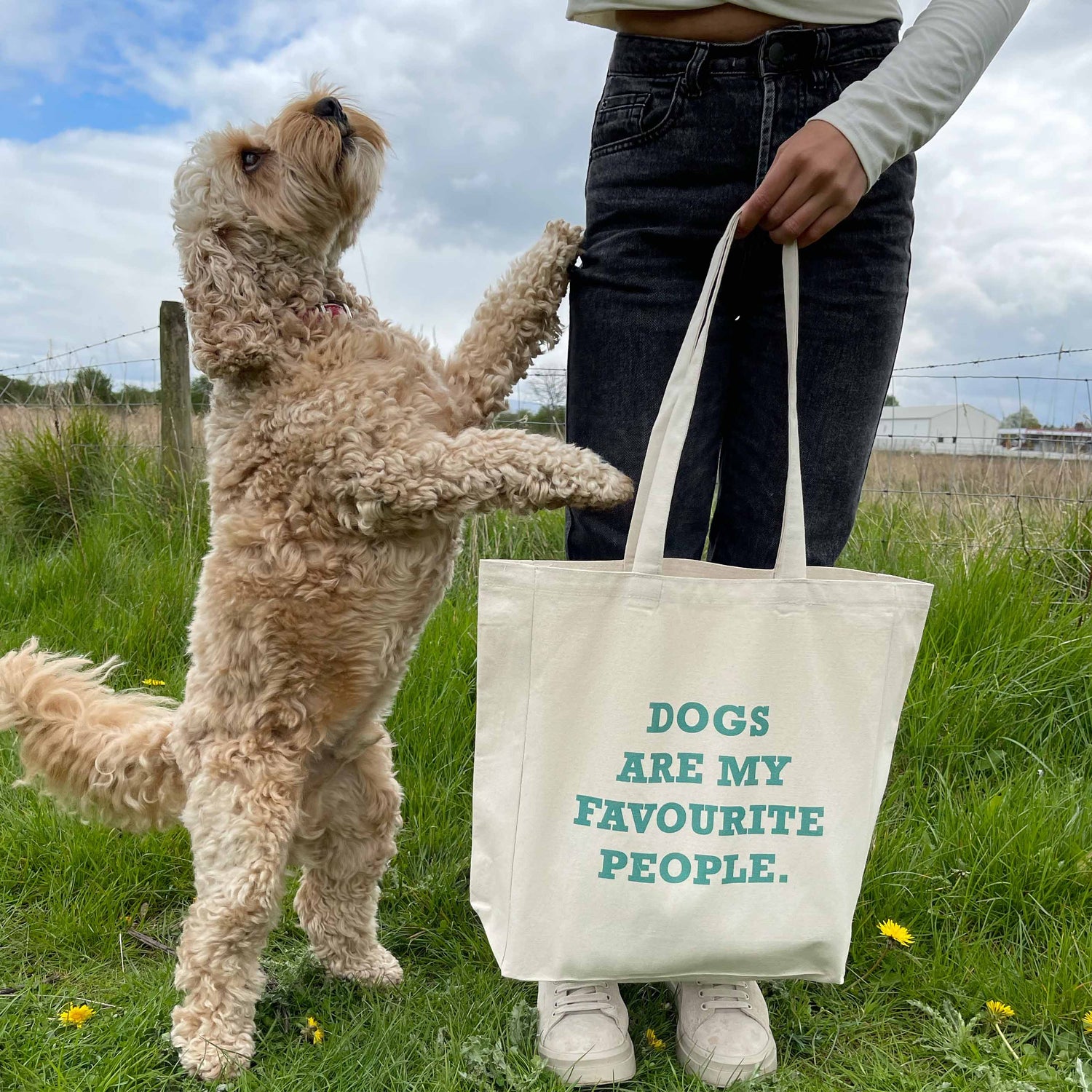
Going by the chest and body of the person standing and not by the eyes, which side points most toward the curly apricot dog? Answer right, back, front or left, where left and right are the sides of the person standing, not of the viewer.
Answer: right

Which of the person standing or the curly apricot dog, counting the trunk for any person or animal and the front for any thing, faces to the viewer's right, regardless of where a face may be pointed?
the curly apricot dog

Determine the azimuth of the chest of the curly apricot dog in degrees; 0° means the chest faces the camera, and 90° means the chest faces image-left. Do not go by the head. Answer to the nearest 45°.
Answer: approximately 270°

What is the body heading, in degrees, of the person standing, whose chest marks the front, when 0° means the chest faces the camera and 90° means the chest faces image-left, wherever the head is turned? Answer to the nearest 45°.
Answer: approximately 0°

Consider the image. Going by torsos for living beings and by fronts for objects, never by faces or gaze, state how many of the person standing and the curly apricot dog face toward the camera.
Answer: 1
